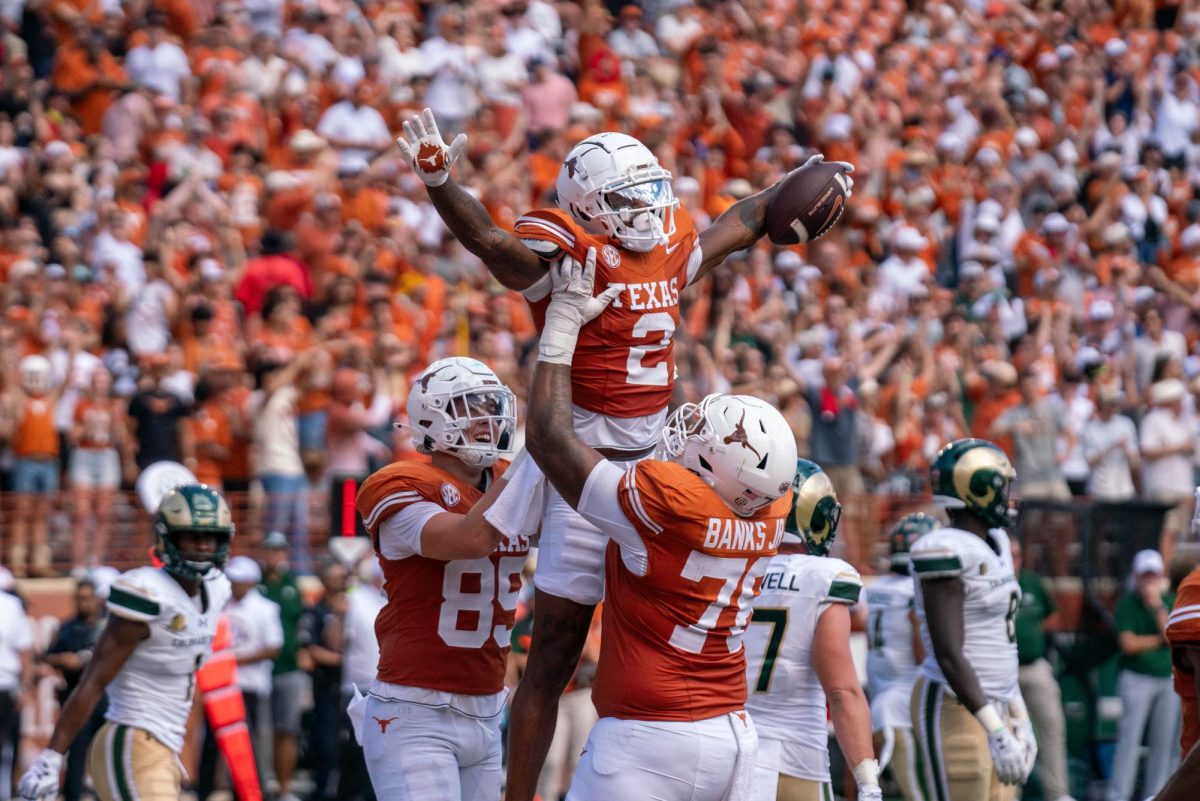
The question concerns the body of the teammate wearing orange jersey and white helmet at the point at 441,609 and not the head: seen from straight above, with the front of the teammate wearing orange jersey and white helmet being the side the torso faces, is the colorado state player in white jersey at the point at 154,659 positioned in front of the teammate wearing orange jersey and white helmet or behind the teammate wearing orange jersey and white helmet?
behind

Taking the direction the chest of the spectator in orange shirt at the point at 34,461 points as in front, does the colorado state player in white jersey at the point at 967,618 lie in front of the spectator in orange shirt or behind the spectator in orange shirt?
in front

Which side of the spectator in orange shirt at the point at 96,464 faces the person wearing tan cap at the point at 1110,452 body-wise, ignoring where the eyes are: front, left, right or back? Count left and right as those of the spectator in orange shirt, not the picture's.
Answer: left

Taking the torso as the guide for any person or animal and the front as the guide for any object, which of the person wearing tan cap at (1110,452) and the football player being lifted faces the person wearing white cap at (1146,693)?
the person wearing tan cap at (1110,452)

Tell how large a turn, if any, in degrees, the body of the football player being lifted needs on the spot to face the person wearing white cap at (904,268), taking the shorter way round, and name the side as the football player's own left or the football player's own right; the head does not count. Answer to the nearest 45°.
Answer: approximately 135° to the football player's own left

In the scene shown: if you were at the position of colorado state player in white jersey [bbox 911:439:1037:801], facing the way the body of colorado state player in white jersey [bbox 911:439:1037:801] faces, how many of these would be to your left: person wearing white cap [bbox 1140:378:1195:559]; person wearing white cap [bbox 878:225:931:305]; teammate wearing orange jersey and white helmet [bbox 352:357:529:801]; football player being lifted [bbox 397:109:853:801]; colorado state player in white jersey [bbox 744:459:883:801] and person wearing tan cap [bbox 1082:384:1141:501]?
3

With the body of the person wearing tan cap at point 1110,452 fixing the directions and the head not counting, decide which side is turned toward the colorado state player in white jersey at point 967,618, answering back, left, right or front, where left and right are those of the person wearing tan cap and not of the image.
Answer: front

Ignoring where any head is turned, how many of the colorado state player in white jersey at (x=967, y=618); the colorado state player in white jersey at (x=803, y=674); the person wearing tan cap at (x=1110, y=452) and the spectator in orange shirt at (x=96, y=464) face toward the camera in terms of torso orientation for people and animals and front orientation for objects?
2

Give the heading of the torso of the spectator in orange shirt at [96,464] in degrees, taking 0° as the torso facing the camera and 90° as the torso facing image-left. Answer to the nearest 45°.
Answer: approximately 0°

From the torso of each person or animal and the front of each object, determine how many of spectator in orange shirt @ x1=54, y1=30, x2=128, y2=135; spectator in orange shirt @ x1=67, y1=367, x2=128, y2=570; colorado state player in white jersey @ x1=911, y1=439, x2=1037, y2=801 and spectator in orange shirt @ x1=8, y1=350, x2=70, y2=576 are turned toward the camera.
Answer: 3
